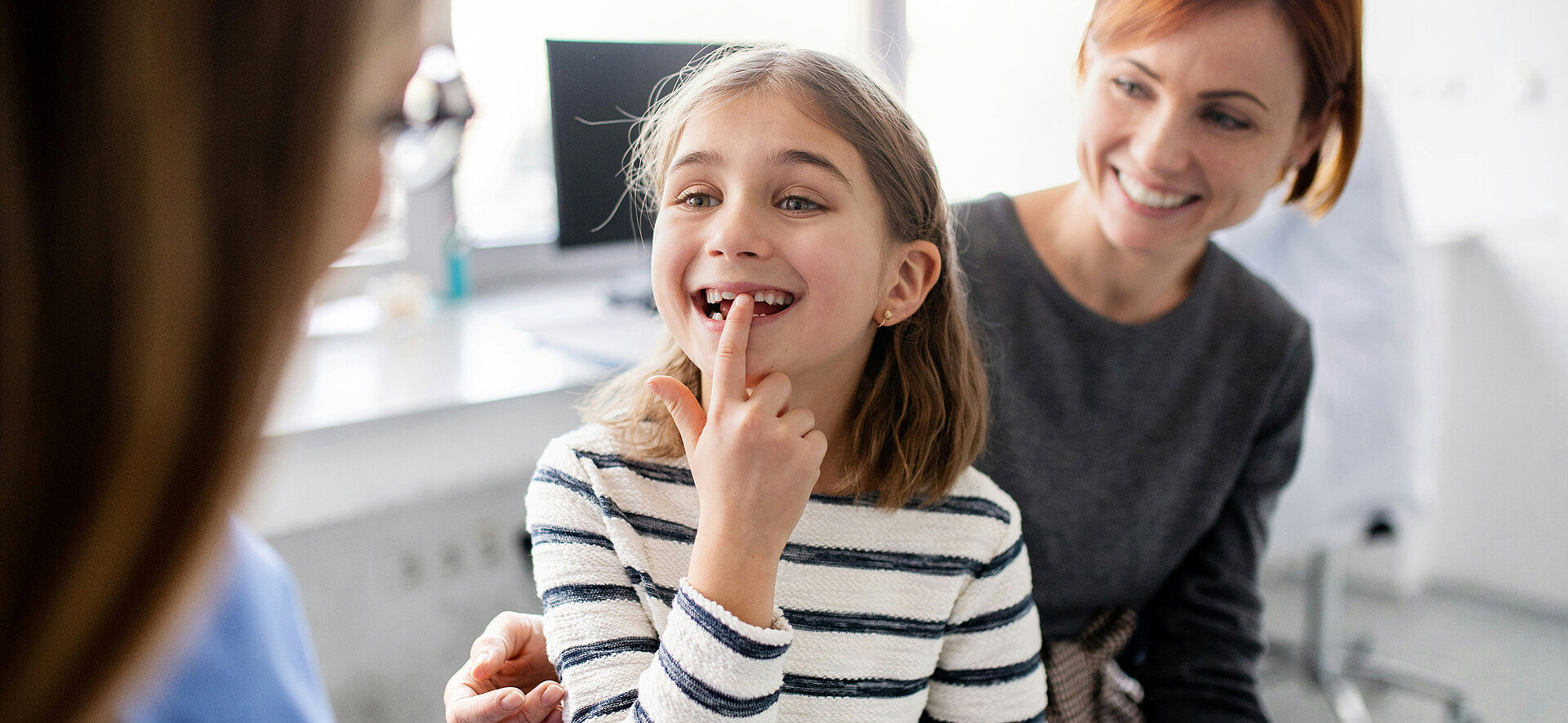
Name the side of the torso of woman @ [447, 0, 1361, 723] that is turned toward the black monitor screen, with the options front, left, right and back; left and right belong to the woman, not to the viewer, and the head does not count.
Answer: right

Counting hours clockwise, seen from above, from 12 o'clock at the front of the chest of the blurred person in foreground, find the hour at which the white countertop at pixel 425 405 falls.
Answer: The white countertop is roughly at 11 o'clock from the blurred person in foreground.

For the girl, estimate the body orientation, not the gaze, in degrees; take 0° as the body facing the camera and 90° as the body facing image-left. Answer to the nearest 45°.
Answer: approximately 0°

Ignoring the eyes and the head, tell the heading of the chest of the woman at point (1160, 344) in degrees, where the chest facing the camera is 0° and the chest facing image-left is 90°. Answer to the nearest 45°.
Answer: approximately 45°

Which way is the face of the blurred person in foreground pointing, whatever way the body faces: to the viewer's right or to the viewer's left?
to the viewer's right

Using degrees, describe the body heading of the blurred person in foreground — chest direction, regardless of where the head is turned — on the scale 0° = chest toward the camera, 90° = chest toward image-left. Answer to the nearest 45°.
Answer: approximately 225°

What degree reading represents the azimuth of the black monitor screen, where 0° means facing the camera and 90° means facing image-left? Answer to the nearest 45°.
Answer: approximately 0°
